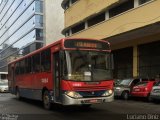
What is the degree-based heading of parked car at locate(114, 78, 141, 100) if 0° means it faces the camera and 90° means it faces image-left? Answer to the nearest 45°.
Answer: approximately 45°

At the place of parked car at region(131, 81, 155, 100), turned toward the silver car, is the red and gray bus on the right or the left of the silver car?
right

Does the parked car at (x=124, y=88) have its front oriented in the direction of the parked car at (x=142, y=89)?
no

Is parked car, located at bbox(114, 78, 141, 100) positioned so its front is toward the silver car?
no

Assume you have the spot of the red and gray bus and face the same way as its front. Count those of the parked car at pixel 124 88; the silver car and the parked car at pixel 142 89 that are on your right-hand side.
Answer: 0

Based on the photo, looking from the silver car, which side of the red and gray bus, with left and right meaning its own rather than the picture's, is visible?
left

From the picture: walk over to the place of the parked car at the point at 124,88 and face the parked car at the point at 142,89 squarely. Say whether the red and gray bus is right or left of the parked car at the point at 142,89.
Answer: right

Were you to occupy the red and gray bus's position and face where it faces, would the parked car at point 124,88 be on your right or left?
on your left

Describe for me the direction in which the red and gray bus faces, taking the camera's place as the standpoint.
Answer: facing the viewer and to the right of the viewer
